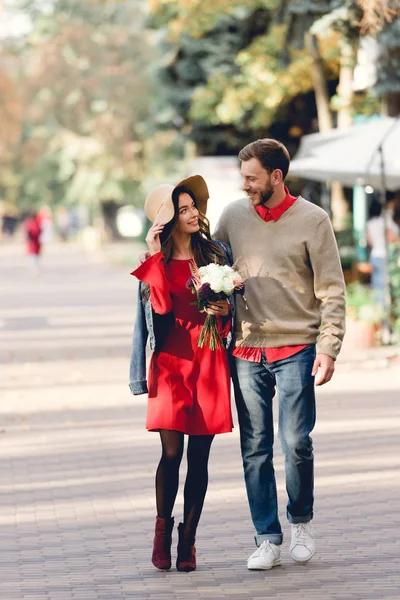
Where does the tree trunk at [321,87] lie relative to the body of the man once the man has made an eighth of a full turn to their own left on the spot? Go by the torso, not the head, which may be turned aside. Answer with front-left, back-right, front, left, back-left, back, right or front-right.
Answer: back-left

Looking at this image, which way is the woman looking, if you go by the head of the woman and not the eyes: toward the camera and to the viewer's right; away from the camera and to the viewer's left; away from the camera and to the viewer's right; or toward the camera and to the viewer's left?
toward the camera and to the viewer's right

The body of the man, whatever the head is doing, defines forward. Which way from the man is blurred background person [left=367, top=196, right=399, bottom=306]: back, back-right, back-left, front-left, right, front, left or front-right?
back

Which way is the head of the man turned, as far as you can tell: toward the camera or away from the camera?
toward the camera

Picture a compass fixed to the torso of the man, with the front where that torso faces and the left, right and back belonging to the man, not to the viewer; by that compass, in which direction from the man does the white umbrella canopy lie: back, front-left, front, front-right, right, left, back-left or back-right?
back

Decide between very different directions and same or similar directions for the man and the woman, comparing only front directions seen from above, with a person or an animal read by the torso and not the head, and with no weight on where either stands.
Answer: same or similar directions

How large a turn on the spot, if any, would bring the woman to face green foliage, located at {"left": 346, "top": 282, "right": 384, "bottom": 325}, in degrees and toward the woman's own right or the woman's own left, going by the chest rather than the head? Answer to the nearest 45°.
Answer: approximately 180°

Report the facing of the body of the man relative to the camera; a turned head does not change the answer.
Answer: toward the camera

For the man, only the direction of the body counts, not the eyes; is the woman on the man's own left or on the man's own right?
on the man's own right

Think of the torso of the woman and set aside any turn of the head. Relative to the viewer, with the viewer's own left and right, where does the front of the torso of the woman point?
facing the viewer

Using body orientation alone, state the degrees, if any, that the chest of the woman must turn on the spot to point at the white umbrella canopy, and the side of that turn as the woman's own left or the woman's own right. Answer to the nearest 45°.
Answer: approximately 180°
